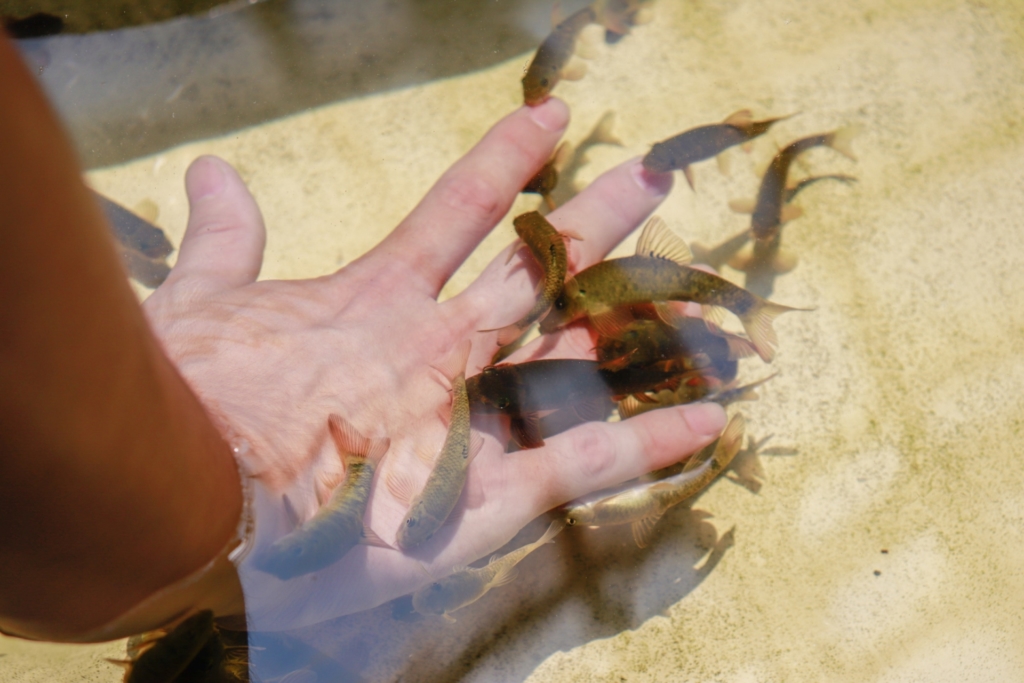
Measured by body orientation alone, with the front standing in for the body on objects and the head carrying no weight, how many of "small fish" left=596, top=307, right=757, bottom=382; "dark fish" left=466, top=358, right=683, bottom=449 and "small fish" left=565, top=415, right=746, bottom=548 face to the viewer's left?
3

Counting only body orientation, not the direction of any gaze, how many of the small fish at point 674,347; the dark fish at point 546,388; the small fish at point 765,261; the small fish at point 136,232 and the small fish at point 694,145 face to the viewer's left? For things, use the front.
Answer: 3

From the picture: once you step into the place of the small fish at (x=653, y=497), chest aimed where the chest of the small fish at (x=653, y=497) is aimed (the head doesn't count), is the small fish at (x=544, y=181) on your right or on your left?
on your right

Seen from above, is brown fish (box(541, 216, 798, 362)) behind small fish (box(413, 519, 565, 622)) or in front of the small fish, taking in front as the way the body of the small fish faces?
behind

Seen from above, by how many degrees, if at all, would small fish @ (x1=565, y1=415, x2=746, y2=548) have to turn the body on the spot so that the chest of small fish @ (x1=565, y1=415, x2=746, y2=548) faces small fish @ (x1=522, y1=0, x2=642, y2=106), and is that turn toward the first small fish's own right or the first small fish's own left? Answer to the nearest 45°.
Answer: approximately 90° to the first small fish's own right

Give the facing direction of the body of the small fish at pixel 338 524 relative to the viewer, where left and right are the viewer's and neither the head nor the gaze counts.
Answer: facing the viewer and to the left of the viewer

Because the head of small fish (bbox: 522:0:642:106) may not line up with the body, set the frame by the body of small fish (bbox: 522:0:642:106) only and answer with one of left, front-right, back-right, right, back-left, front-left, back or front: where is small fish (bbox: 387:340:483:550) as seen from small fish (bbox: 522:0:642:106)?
front-left

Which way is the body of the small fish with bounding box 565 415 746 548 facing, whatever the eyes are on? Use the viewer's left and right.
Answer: facing to the left of the viewer

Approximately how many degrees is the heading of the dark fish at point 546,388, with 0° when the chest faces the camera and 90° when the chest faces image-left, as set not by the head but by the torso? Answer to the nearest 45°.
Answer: approximately 90°

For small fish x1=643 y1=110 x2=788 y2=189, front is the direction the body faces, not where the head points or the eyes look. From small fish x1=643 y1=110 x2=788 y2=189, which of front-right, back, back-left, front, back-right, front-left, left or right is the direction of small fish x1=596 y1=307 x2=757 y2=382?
left

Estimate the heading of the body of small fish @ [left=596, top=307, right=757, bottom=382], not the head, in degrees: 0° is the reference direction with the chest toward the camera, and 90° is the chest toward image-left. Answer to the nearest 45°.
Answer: approximately 90°

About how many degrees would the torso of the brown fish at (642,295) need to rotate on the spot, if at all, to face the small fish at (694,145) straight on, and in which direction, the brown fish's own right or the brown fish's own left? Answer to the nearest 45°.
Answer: approximately 90° to the brown fish's own right

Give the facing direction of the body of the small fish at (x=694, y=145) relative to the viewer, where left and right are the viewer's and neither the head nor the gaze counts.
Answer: facing to the left of the viewer

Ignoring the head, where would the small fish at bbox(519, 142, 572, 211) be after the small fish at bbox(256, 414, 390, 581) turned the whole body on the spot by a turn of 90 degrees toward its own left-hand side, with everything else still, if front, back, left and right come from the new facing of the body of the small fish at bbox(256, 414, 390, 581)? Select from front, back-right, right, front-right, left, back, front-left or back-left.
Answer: left

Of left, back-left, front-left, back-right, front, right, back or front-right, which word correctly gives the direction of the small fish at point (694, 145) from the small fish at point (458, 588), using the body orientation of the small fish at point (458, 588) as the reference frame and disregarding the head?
back

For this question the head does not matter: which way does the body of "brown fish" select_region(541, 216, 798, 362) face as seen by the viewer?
to the viewer's left

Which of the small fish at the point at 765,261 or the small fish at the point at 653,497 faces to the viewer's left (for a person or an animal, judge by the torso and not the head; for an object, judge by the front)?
the small fish at the point at 653,497
